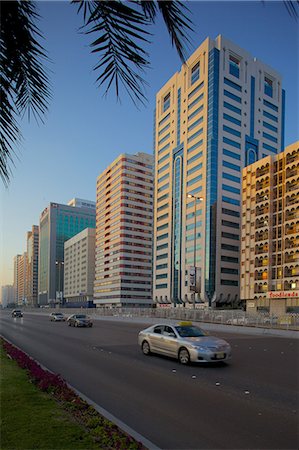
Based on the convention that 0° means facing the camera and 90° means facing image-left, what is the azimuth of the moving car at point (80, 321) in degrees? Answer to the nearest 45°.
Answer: approximately 315°

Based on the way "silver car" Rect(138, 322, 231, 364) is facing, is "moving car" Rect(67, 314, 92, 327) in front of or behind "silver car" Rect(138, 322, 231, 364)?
behind

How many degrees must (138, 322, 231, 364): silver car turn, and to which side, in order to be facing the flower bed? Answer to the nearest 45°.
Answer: approximately 45° to its right
